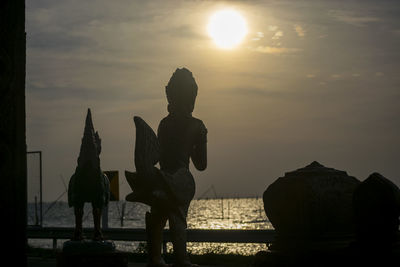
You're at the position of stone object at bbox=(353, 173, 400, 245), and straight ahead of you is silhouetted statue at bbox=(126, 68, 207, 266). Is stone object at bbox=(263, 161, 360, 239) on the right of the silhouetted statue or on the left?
right

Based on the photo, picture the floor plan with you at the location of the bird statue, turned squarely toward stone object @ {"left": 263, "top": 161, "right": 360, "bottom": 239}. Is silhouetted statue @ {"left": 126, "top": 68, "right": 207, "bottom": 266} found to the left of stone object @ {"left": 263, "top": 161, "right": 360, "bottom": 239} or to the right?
right
